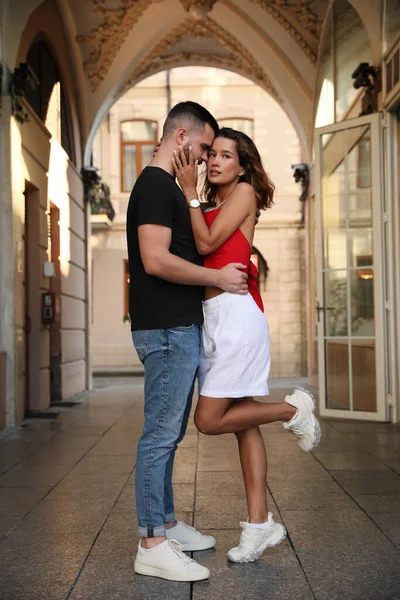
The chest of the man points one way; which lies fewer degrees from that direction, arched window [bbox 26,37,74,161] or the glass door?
the glass door

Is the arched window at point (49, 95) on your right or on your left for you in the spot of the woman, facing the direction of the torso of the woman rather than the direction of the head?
on your right

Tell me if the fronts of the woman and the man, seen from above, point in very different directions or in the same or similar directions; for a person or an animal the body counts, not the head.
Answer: very different directions

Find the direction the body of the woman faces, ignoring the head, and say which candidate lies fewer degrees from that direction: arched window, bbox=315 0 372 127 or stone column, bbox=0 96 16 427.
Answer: the stone column

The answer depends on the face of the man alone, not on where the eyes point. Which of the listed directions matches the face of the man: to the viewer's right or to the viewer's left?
to the viewer's right

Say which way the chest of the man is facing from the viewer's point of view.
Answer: to the viewer's right

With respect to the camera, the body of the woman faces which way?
to the viewer's left

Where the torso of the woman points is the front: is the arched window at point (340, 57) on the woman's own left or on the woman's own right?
on the woman's own right

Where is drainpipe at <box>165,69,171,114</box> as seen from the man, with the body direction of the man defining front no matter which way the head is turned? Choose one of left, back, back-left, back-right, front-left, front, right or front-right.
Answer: left

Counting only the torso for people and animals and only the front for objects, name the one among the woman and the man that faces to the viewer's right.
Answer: the man

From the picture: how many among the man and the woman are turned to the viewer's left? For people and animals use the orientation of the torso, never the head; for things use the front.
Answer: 1

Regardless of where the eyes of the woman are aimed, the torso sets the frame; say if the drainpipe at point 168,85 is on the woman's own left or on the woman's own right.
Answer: on the woman's own right
